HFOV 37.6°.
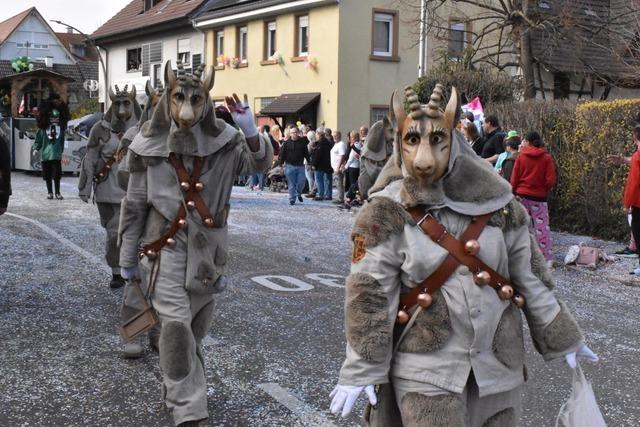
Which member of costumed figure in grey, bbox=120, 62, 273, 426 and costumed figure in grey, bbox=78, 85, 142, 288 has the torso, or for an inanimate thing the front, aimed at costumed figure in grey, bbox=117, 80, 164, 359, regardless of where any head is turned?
costumed figure in grey, bbox=78, 85, 142, 288

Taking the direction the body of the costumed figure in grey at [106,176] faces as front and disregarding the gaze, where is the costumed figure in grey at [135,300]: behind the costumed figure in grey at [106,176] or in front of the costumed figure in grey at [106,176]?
in front

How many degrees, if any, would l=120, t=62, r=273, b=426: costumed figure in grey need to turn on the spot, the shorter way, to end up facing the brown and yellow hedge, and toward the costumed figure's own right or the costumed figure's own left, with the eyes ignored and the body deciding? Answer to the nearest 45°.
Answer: approximately 135° to the costumed figure's own left

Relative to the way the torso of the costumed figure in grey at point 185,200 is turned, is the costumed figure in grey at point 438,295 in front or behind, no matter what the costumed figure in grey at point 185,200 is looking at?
in front

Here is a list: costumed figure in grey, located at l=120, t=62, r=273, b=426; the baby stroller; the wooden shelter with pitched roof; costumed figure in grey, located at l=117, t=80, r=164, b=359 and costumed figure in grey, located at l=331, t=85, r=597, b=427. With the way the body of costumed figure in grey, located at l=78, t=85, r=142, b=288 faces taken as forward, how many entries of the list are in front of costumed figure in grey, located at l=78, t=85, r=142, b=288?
3

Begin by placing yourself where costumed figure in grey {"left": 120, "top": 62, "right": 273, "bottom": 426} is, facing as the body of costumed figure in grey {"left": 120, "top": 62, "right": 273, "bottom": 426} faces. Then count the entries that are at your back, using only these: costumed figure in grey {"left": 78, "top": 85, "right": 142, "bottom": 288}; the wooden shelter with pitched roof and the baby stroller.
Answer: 3

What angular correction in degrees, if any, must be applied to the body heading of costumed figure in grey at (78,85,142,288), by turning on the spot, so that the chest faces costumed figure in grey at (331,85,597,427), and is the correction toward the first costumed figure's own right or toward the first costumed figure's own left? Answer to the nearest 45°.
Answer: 0° — they already face them

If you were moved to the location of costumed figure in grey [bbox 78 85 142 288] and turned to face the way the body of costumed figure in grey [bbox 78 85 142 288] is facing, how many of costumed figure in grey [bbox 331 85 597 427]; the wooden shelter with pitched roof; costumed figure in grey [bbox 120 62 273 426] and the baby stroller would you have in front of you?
2

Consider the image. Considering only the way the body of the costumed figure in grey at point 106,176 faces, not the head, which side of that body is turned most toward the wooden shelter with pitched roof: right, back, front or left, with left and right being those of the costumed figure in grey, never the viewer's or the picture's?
back

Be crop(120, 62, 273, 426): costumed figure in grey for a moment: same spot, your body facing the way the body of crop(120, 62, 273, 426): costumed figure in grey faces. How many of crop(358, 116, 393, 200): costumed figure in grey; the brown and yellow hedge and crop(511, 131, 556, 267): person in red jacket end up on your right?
0

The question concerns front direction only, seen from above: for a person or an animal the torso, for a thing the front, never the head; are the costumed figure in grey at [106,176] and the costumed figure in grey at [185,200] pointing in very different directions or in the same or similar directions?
same or similar directions

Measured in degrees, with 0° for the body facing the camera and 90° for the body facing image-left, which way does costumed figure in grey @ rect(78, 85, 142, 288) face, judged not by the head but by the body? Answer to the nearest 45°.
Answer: approximately 0°

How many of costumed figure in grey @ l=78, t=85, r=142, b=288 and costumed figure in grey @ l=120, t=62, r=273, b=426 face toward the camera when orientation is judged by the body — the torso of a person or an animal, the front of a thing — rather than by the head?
2

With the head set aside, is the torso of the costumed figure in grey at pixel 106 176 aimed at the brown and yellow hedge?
no

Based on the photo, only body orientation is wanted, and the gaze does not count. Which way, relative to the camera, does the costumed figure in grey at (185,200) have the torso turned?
toward the camera

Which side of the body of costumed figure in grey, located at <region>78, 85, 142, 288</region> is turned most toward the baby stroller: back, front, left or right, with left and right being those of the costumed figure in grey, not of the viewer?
back

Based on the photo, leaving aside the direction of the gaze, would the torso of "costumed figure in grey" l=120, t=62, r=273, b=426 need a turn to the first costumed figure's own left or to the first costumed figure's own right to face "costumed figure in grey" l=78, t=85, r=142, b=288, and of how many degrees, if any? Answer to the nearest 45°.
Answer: approximately 180°
